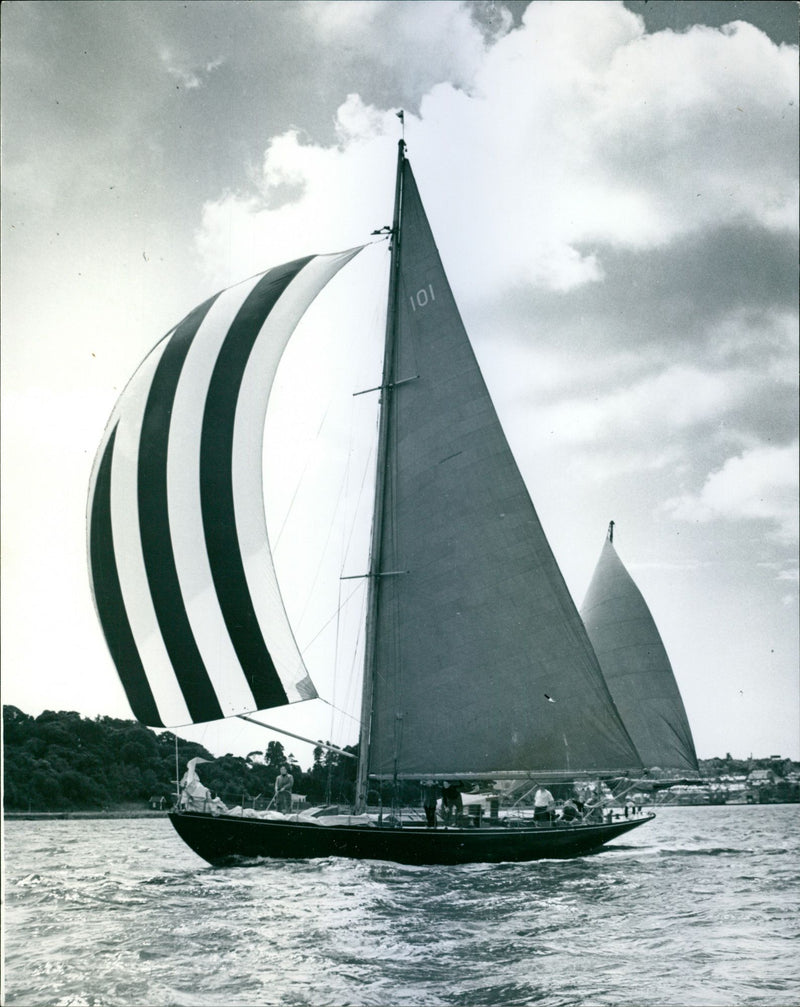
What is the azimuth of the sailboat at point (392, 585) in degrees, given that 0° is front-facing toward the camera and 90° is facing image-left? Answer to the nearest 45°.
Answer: approximately 90°
